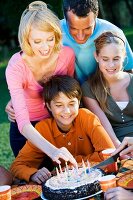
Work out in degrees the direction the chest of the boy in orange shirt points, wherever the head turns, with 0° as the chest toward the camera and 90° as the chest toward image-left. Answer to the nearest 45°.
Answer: approximately 0°

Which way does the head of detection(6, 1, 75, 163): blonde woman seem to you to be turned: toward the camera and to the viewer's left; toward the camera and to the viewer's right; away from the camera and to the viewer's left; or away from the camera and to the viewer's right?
toward the camera and to the viewer's right

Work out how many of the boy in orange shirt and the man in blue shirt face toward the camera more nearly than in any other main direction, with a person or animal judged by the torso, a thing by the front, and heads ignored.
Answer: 2

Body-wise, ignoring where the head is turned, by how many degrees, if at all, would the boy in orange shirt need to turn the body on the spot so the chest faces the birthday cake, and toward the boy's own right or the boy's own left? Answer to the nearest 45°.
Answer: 0° — they already face it

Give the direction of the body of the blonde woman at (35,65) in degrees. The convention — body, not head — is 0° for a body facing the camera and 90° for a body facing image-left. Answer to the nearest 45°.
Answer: approximately 315°
